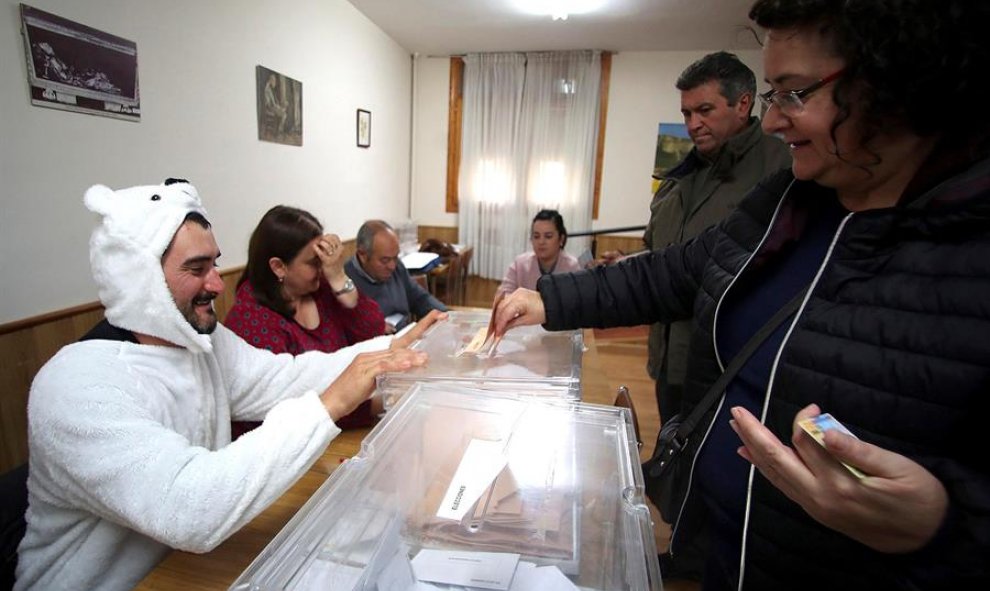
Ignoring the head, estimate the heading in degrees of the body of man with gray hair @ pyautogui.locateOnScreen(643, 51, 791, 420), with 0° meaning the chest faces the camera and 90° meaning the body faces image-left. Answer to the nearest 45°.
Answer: approximately 45°

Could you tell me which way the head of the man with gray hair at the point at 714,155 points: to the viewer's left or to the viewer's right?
to the viewer's left

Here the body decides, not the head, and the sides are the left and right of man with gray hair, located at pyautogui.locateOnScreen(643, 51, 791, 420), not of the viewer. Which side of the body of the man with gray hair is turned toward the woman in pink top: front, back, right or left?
right

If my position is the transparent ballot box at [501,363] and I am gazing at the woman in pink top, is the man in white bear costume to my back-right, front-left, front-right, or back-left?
back-left

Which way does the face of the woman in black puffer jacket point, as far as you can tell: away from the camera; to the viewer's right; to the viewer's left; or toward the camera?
to the viewer's left

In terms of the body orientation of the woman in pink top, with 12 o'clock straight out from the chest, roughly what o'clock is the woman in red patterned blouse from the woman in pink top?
The woman in red patterned blouse is roughly at 1 o'clock from the woman in pink top.

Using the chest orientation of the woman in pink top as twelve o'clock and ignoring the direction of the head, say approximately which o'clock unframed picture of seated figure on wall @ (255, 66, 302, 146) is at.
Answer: The unframed picture of seated figure on wall is roughly at 3 o'clock from the woman in pink top.

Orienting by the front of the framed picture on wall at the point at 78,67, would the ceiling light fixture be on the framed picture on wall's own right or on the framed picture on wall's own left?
on the framed picture on wall's own left

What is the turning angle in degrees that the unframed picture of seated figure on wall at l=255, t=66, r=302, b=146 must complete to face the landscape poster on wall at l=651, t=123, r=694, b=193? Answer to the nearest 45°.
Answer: approximately 45° to its left

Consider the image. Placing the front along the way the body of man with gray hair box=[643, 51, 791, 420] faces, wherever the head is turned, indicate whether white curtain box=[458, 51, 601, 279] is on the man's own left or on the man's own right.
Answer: on the man's own right

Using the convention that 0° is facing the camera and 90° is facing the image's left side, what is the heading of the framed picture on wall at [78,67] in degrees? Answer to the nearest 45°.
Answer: approximately 315°
